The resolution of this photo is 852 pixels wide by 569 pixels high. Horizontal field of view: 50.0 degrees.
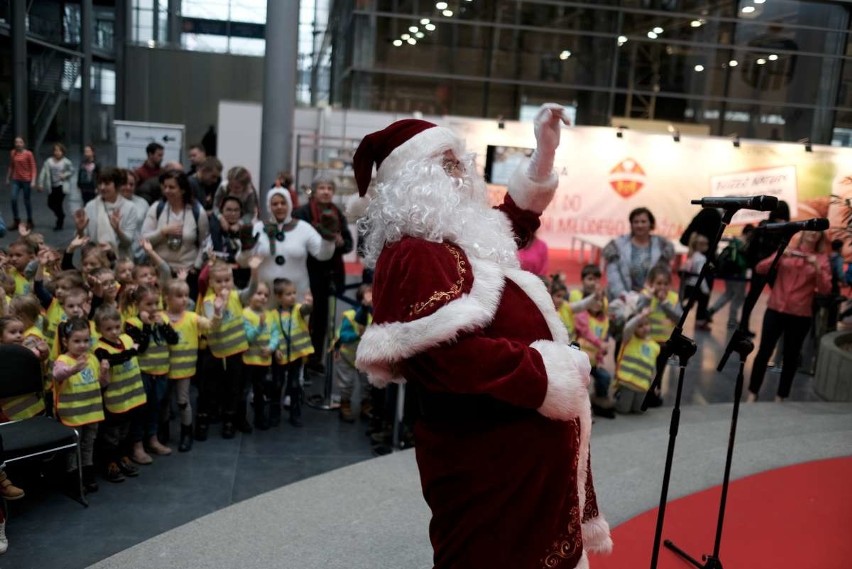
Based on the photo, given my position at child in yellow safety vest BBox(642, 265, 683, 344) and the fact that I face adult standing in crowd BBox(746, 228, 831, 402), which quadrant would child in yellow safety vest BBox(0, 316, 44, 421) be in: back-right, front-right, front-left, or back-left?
back-right

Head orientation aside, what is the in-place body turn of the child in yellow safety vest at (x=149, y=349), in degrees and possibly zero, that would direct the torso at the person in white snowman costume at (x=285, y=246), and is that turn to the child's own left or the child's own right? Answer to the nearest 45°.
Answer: approximately 90° to the child's own left

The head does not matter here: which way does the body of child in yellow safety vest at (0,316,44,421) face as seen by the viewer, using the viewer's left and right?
facing the viewer and to the right of the viewer

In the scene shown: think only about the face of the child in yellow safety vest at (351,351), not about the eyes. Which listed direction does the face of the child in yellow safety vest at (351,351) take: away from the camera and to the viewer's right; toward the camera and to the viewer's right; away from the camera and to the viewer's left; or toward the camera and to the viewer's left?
toward the camera and to the viewer's right

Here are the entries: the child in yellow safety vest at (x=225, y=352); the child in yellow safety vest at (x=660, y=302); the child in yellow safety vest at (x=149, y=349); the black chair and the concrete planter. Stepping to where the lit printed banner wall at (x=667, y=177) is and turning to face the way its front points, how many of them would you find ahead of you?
5

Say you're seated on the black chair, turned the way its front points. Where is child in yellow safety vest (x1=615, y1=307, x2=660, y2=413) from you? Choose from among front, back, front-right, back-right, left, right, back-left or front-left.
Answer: front-left

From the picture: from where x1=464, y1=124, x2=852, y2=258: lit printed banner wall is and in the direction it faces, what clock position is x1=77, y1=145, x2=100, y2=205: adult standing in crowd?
The adult standing in crowd is roughly at 2 o'clock from the lit printed banner wall.

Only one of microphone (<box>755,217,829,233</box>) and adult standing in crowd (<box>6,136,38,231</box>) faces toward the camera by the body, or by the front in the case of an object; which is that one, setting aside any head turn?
the adult standing in crowd

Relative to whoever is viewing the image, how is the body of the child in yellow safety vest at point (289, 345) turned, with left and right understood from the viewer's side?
facing the viewer

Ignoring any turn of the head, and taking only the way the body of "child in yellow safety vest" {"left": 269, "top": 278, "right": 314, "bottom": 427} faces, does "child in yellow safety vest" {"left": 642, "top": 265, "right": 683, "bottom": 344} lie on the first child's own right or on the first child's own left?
on the first child's own left

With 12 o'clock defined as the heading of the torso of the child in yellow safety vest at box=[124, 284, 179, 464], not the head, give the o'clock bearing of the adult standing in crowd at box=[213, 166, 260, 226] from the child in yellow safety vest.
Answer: The adult standing in crowd is roughly at 8 o'clock from the child in yellow safety vest.

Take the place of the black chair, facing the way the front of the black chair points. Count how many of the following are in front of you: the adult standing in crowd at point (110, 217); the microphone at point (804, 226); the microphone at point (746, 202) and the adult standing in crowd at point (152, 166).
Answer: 2

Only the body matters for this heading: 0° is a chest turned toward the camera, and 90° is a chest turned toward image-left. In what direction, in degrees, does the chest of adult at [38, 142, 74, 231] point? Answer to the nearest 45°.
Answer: approximately 0°

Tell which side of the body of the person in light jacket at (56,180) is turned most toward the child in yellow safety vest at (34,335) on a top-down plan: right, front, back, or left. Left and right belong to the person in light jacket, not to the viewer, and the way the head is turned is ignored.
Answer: front

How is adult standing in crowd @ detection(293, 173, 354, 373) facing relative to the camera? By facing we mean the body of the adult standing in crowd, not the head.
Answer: toward the camera

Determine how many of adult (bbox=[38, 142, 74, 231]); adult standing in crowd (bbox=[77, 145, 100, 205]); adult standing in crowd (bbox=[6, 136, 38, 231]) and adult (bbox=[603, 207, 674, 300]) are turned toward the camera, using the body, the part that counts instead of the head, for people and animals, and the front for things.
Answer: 4

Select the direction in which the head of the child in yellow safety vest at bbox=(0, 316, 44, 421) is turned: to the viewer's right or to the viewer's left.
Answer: to the viewer's right
